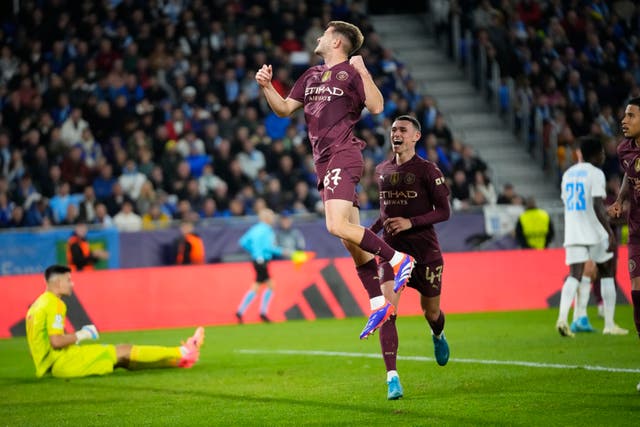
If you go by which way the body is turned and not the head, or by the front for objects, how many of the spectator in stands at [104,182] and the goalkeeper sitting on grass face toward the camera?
1

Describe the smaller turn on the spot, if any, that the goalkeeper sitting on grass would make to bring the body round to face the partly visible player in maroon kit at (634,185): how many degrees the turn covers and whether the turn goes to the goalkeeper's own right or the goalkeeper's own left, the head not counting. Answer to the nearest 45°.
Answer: approximately 45° to the goalkeeper's own right

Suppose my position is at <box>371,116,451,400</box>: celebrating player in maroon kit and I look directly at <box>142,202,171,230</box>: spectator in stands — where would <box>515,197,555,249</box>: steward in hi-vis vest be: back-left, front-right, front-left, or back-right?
front-right

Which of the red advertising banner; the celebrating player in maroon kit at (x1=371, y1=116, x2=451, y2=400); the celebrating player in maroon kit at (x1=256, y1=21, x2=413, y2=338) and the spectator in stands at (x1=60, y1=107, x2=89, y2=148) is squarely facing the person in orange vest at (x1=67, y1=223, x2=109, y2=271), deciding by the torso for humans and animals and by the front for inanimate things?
the spectator in stands at (x1=60, y1=107, x2=89, y2=148)

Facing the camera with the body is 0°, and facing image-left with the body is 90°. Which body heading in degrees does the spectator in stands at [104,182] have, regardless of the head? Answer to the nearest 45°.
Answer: approximately 0°

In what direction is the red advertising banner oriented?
toward the camera

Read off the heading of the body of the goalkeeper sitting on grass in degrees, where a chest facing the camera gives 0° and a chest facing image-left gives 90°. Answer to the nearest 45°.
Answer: approximately 270°

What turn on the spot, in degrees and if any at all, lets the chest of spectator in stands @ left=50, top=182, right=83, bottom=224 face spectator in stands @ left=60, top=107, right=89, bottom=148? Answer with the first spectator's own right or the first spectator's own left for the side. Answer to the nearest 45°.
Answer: approximately 180°

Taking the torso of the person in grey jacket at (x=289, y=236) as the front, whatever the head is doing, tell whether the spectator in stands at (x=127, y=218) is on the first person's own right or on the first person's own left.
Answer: on the first person's own right

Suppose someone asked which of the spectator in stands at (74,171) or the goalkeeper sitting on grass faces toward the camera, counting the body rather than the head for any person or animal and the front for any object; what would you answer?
the spectator in stands

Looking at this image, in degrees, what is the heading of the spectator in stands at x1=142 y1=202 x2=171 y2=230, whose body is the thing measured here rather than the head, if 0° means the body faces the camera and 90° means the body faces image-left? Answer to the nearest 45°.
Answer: approximately 0°

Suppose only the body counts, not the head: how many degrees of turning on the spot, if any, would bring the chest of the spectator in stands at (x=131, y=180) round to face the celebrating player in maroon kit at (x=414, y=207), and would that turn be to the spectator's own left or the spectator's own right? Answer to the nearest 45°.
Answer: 0° — they already face them

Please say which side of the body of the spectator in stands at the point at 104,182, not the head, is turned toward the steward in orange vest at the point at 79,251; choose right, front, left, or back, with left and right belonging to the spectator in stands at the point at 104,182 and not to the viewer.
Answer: front

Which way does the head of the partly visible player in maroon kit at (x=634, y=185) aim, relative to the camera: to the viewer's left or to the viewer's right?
to the viewer's left

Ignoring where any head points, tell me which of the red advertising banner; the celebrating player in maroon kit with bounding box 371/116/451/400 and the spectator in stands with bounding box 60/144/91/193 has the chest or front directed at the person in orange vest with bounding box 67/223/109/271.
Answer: the spectator in stands with bounding box 60/144/91/193

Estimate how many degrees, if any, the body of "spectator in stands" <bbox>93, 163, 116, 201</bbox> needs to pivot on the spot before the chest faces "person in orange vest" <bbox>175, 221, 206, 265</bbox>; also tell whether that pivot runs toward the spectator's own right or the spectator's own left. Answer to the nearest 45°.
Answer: approximately 45° to the spectator's own left

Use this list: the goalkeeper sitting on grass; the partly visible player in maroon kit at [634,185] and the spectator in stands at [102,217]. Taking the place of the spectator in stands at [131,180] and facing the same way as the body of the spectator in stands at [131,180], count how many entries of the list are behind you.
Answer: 0
